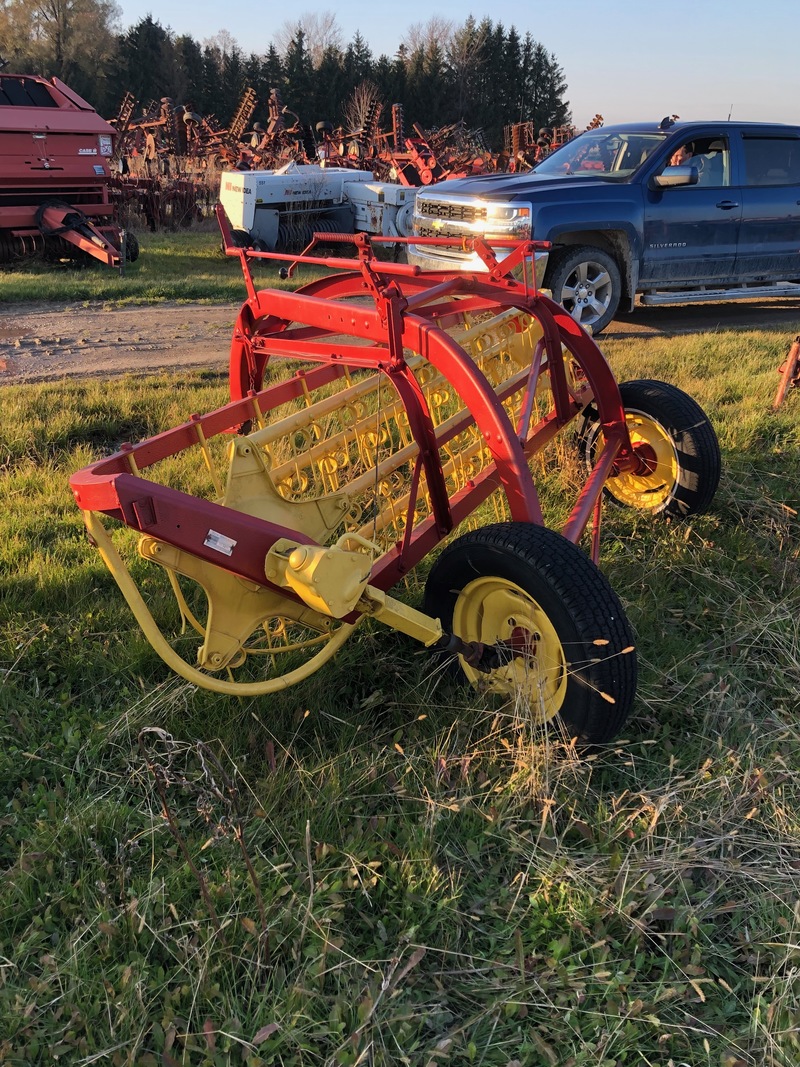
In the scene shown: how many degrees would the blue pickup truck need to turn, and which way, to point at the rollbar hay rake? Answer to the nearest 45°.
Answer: approximately 45° to its left

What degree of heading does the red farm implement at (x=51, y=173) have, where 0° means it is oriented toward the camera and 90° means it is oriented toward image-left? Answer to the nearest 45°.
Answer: approximately 315°

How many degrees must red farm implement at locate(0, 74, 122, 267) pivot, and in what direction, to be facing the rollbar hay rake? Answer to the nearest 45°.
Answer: approximately 45° to its right

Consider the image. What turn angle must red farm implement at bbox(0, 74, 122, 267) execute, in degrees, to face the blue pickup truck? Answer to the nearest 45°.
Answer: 0° — it already faces it

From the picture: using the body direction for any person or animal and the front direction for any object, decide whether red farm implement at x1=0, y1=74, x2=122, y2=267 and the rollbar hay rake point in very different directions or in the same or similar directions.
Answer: very different directions

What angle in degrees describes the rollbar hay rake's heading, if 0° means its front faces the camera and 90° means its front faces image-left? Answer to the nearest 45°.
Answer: approximately 135°

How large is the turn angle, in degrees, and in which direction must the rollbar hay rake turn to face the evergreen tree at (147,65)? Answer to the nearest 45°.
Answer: approximately 45° to its right

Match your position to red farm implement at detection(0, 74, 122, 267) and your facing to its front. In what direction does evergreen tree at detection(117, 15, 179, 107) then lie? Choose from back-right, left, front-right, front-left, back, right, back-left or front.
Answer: back-left

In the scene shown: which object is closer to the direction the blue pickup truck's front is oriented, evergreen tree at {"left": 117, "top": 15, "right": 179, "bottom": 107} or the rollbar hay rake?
the rollbar hay rake

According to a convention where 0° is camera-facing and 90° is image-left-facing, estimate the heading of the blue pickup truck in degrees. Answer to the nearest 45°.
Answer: approximately 45°
